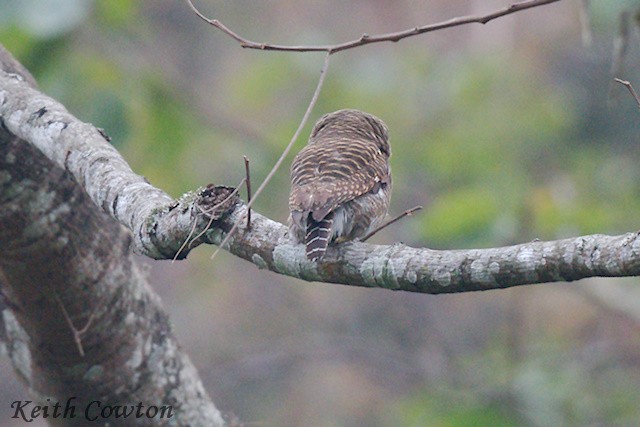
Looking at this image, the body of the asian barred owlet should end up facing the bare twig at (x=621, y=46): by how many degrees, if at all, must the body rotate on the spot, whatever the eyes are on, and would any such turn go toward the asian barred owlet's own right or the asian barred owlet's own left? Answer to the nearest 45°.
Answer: approximately 45° to the asian barred owlet's own right

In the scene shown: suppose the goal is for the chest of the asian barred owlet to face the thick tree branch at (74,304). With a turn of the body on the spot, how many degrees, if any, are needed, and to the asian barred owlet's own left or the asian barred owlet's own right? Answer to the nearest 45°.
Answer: approximately 135° to the asian barred owlet's own left

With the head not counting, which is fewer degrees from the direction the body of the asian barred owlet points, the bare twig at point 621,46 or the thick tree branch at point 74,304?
the bare twig

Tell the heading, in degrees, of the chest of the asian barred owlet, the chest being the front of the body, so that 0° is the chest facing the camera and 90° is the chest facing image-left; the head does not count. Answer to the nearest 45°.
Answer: approximately 225°

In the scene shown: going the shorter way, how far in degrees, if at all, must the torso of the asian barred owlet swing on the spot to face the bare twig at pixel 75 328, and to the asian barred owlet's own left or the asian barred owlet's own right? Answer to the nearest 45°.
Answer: approximately 135° to the asian barred owlet's own left
